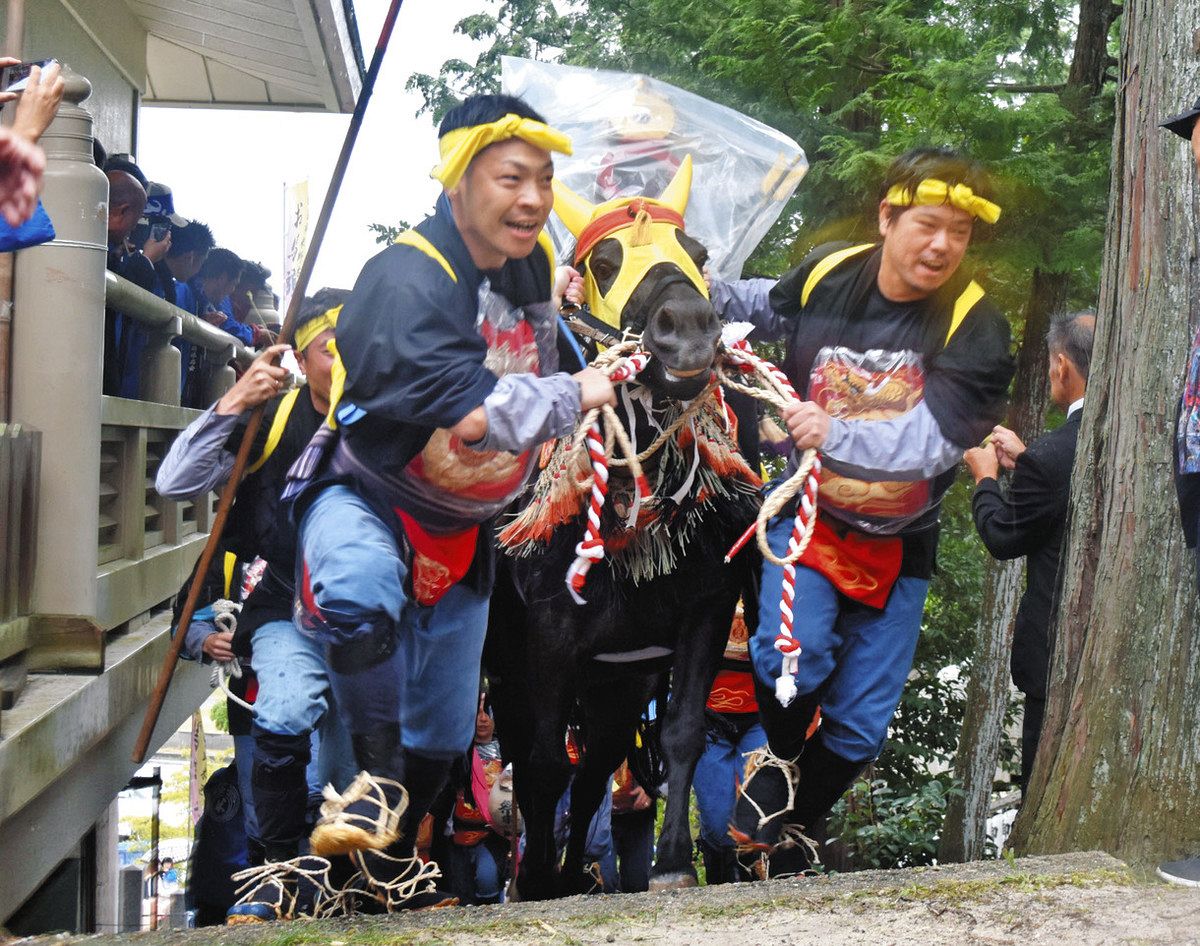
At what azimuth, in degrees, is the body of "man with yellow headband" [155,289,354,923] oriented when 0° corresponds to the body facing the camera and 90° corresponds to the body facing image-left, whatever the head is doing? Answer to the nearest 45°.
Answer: approximately 0°

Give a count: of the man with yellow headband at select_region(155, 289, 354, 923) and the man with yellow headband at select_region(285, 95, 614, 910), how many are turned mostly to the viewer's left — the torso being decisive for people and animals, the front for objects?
0

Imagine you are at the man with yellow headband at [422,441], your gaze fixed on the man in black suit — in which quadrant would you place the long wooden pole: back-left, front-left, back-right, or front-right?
back-left

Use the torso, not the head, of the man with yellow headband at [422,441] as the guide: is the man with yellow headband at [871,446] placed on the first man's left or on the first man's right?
on the first man's left

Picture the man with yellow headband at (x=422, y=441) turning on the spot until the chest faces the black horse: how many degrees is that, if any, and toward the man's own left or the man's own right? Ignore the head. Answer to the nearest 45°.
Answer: approximately 90° to the man's own left

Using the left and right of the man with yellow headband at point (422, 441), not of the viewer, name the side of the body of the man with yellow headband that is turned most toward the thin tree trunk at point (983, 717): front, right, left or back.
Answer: left

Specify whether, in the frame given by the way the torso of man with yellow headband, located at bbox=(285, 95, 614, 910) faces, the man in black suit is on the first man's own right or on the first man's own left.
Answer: on the first man's own left

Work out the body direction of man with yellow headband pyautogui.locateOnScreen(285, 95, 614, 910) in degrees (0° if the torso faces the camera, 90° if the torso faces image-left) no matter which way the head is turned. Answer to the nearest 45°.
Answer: approximately 315°

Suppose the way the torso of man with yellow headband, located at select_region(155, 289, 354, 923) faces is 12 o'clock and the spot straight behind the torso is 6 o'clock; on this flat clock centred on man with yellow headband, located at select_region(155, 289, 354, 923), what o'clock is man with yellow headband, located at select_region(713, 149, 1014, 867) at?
man with yellow headband, located at select_region(713, 149, 1014, 867) is roughly at 9 o'clock from man with yellow headband, located at select_region(155, 289, 354, 923).
